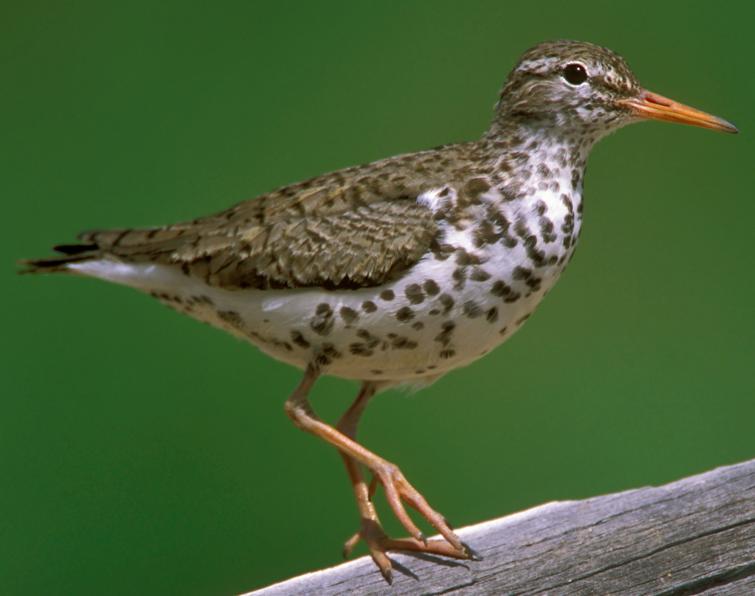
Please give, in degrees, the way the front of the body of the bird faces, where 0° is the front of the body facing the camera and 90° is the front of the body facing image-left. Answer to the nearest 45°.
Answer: approximately 270°
